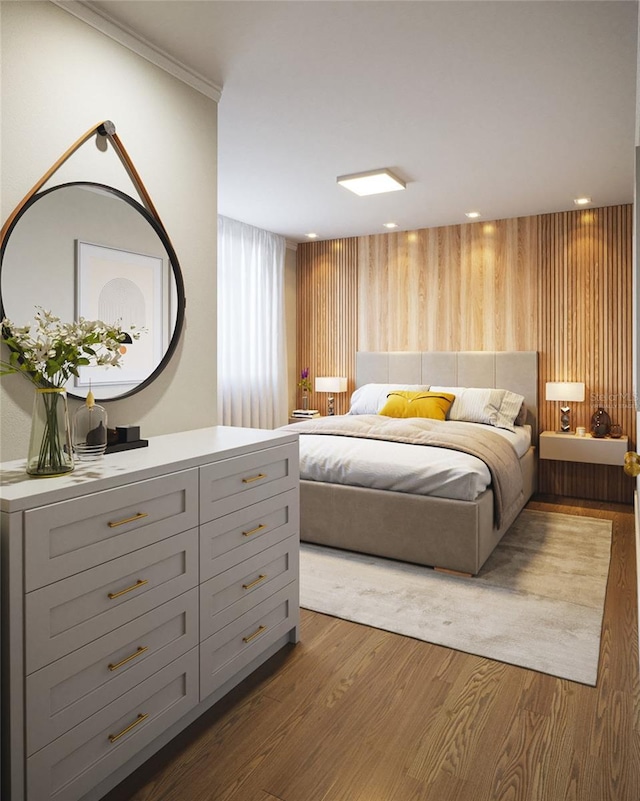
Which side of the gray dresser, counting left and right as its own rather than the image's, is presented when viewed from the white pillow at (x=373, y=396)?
left

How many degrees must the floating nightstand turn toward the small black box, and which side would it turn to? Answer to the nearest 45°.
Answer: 0° — it already faces it

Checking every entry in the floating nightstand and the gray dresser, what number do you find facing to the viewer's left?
0

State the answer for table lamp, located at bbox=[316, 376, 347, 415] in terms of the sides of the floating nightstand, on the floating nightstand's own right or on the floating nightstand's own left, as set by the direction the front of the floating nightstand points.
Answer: on the floating nightstand's own right

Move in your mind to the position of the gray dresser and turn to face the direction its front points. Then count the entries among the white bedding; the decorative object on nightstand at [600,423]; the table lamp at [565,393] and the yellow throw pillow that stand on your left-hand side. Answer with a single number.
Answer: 4

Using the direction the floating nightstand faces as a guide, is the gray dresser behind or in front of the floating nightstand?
in front

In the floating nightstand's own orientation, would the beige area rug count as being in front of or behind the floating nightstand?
in front

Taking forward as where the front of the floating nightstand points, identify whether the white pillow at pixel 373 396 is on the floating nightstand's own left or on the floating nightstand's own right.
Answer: on the floating nightstand's own right

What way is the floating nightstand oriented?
toward the camera

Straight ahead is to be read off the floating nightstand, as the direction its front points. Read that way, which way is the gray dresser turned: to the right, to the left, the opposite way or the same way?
to the left

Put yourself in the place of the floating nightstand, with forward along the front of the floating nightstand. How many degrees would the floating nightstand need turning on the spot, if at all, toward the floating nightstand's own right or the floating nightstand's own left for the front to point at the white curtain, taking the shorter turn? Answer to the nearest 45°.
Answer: approximately 90° to the floating nightstand's own right

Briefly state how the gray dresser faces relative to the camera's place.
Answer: facing the viewer and to the right of the viewer

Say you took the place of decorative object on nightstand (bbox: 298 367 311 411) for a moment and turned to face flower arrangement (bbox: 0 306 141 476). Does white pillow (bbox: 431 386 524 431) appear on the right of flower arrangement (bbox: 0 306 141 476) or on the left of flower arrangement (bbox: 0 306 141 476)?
left
